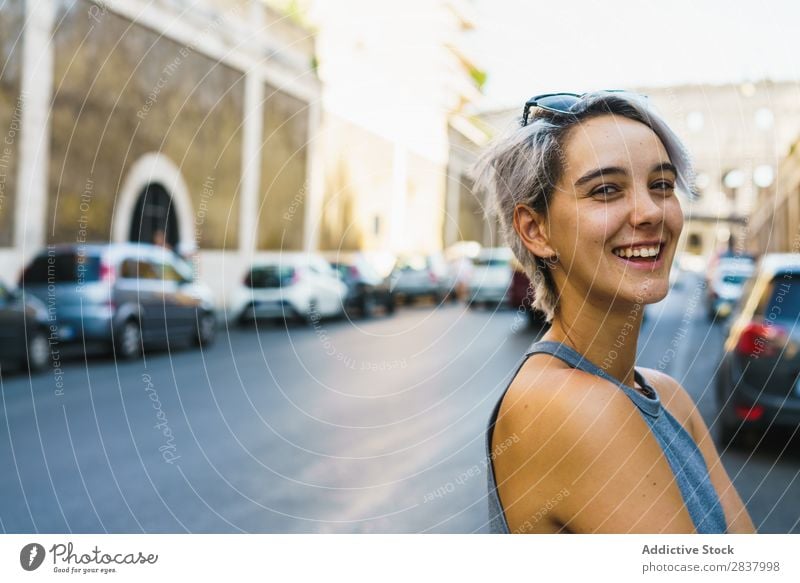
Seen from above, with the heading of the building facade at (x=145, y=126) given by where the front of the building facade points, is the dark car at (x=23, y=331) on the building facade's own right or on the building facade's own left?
on the building facade's own right

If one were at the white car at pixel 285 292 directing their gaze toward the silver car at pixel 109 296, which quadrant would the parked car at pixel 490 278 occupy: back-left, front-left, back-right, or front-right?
back-left

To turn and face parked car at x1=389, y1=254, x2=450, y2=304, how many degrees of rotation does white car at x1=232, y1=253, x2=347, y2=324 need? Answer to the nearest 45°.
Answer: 0° — it already faces it

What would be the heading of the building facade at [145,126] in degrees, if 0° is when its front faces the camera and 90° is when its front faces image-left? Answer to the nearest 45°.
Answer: approximately 315°

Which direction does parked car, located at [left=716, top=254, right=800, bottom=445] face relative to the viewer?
away from the camera

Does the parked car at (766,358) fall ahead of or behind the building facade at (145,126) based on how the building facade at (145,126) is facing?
ahead

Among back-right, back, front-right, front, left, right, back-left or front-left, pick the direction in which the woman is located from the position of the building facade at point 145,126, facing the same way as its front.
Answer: front-right

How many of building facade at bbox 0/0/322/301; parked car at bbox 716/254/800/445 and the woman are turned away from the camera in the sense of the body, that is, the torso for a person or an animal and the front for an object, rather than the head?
1

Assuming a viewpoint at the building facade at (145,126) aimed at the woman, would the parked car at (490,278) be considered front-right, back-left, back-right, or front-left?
back-left
